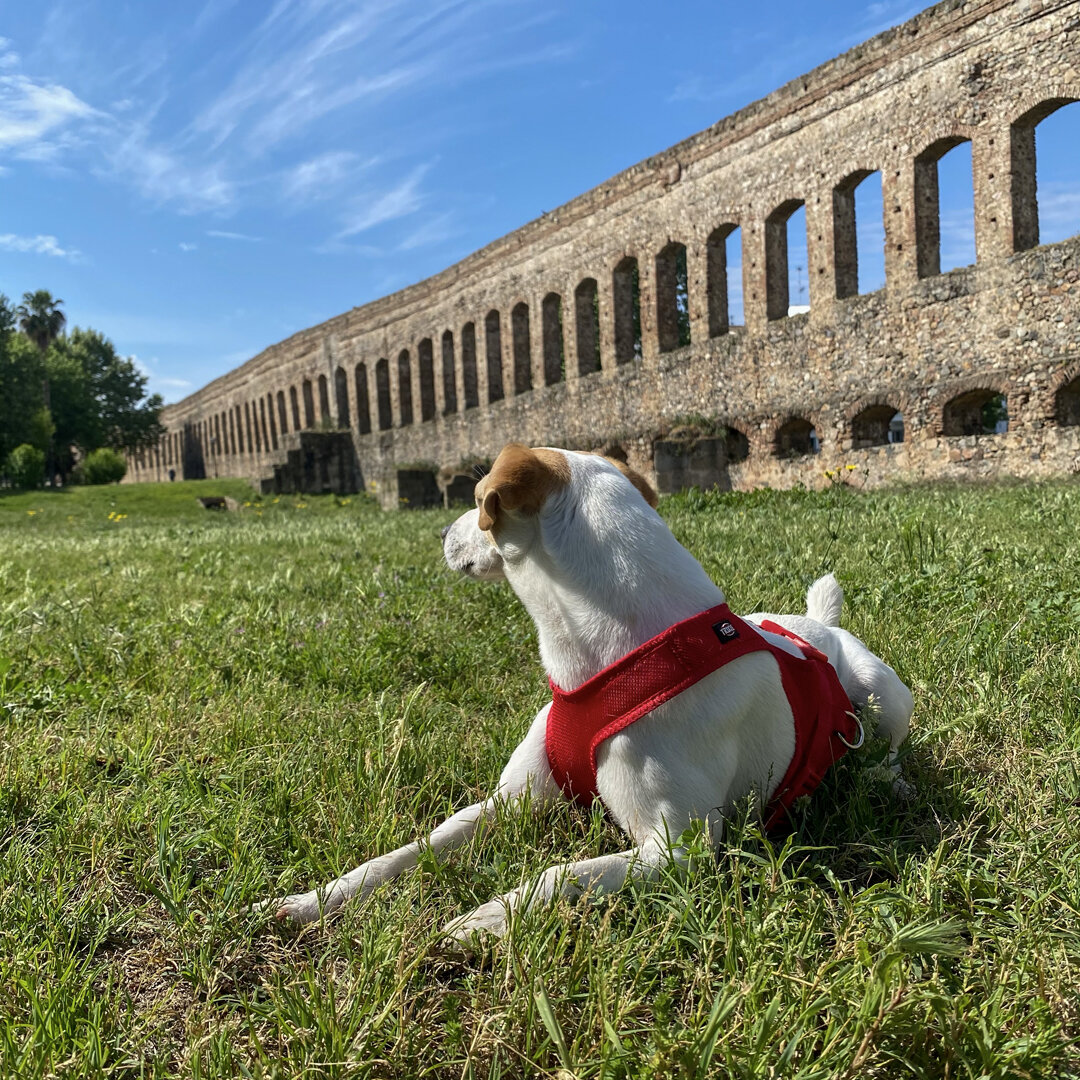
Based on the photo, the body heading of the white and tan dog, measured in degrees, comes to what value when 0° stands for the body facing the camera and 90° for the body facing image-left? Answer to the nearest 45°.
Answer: approximately 45°

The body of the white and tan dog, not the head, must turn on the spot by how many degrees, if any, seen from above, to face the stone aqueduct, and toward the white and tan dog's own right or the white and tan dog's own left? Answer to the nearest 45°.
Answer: approximately 135° to the white and tan dog's own right

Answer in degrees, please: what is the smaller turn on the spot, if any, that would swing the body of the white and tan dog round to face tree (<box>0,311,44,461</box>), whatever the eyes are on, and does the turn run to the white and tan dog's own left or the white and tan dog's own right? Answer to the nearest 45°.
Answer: approximately 90° to the white and tan dog's own right

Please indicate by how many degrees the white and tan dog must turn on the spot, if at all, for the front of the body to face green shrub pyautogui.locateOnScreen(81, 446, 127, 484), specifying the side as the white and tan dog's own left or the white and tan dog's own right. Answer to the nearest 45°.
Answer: approximately 90° to the white and tan dog's own right

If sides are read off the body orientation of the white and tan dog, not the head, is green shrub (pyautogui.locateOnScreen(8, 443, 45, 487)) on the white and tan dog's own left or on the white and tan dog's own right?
on the white and tan dog's own right
